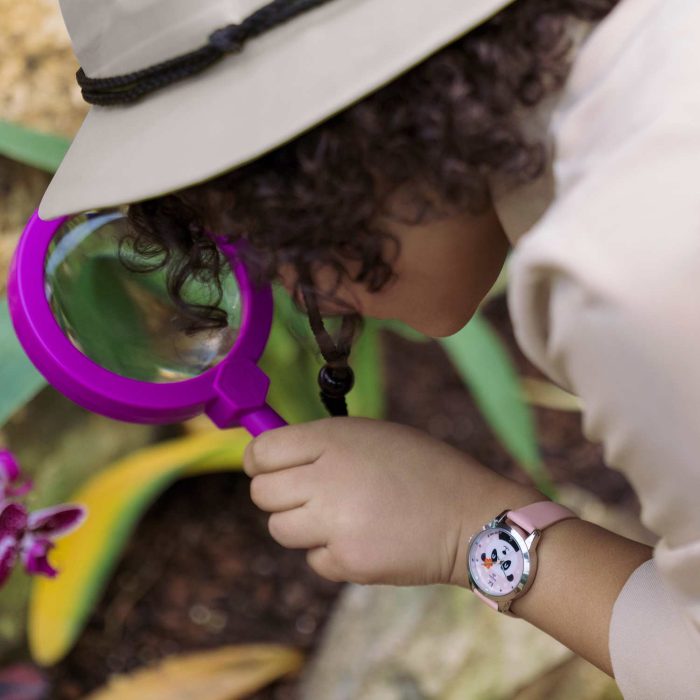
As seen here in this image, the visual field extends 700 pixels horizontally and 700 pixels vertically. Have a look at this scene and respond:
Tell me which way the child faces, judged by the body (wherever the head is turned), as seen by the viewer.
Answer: to the viewer's left
